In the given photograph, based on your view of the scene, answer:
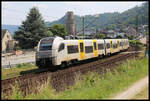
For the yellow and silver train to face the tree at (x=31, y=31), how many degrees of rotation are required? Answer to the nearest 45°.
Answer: approximately 135° to its right

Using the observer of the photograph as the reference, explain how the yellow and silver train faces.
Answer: facing the viewer and to the left of the viewer
